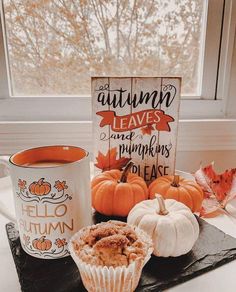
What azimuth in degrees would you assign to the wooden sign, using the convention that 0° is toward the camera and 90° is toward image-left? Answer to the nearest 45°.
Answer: approximately 0°
